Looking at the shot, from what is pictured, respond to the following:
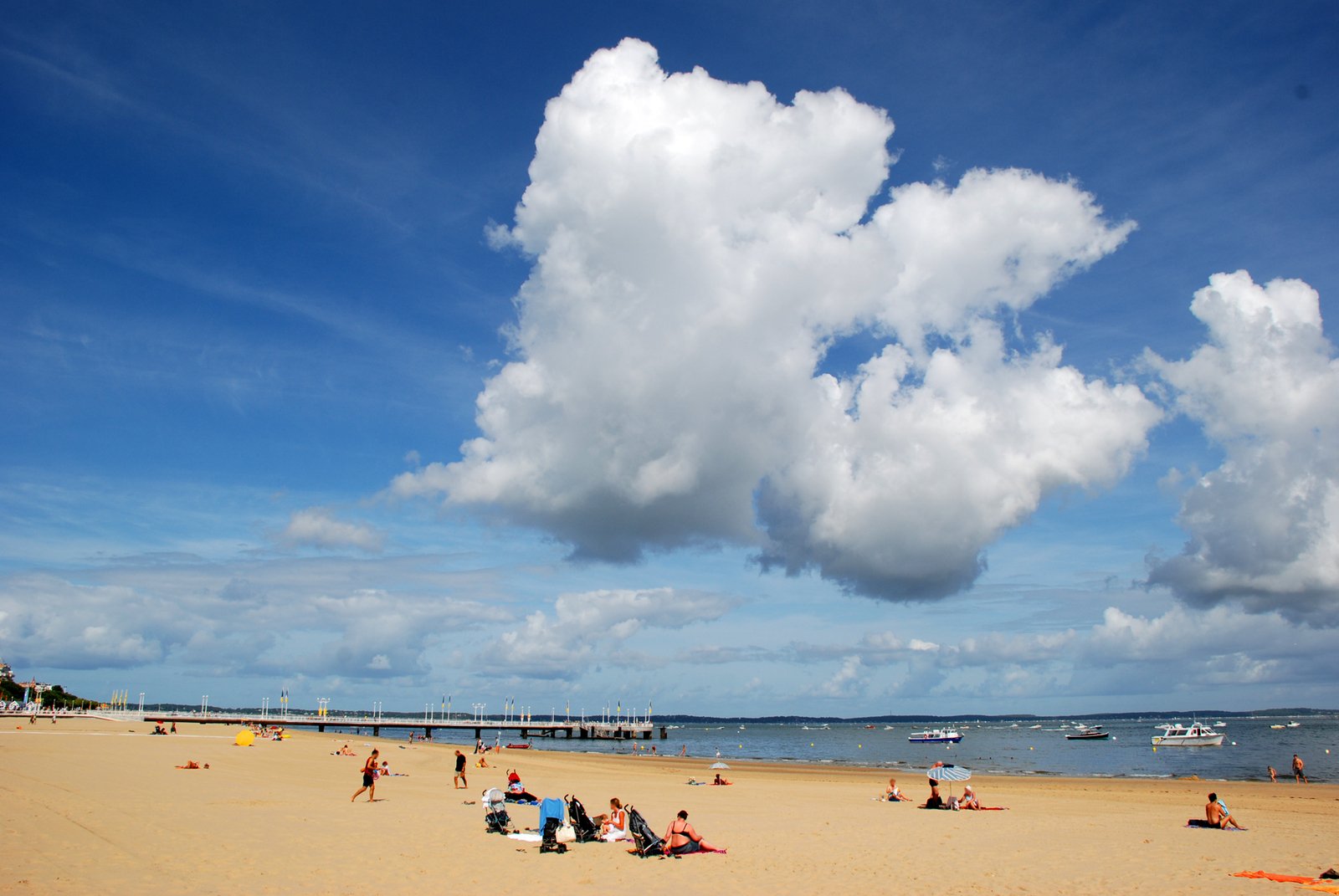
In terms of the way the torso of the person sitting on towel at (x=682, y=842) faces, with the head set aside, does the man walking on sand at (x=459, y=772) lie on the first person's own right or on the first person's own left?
on the first person's own left

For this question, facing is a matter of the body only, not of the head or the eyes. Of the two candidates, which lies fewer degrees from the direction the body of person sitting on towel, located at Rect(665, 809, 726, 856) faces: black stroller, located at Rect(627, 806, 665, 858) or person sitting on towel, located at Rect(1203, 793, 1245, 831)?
the person sitting on towel

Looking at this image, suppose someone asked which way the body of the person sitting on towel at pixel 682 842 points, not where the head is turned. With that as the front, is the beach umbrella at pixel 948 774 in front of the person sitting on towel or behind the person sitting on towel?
in front

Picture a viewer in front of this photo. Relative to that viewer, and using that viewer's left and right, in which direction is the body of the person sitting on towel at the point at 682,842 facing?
facing away from the viewer and to the right of the viewer

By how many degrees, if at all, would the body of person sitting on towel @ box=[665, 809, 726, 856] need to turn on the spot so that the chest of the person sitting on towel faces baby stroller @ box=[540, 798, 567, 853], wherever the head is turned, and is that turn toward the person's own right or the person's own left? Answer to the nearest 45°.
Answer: approximately 135° to the person's own left

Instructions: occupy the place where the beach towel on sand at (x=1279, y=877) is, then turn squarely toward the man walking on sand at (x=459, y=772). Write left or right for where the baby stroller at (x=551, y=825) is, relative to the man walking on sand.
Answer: left

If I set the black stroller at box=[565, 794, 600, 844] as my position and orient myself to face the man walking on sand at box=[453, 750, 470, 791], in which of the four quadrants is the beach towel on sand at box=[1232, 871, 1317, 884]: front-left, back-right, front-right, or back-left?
back-right

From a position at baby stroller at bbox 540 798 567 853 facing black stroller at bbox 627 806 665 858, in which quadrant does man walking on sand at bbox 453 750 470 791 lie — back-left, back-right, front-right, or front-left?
back-left

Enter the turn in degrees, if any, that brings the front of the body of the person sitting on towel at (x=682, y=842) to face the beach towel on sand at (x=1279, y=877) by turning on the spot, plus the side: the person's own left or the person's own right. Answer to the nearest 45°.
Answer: approximately 45° to the person's own right
